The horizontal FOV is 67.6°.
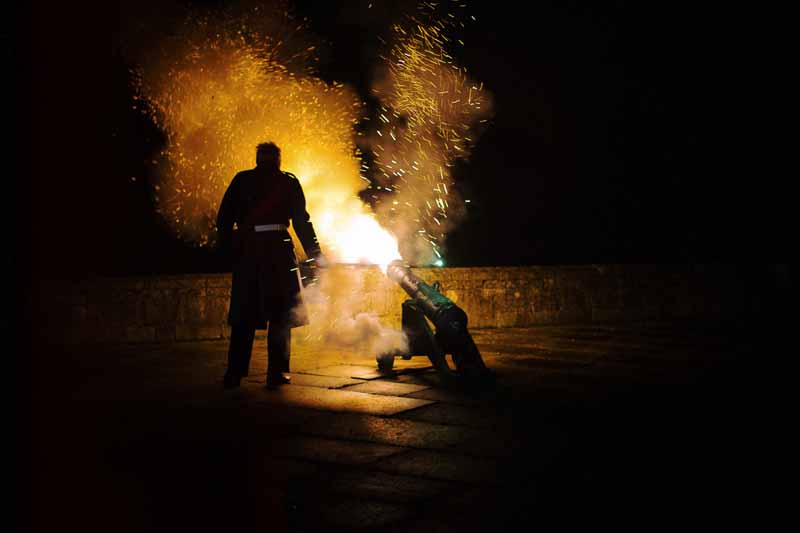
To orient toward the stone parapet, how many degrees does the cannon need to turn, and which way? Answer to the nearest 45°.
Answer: approximately 45° to its right

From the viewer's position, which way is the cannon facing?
facing away from the viewer and to the left of the viewer
